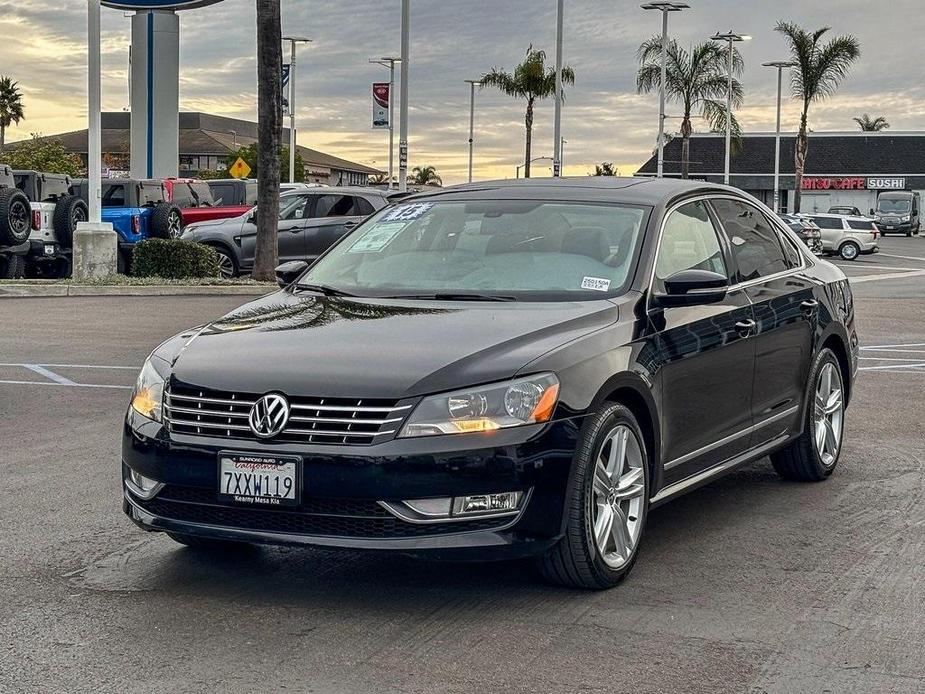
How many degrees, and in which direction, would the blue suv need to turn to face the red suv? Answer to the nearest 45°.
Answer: approximately 90° to its right

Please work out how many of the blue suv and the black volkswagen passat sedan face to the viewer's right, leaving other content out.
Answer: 0

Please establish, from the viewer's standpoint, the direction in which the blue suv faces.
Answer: facing away from the viewer and to the left of the viewer

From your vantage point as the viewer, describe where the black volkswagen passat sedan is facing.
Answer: facing the viewer and to the left of the viewer

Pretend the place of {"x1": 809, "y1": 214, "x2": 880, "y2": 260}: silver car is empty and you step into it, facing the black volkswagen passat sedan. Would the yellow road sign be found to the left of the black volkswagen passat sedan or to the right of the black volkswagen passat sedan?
right

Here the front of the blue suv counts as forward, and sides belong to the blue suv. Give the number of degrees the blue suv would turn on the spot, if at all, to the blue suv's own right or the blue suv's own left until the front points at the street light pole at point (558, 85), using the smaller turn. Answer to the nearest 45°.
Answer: approximately 90° to the blue suv's own right

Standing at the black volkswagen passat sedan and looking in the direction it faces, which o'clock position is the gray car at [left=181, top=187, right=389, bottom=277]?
The gray car is roughly at 4 o'clock from the black volkswagen passat sedan.

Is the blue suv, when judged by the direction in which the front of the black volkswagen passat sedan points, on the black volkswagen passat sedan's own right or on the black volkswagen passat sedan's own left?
on the black volkswagen passat sedan's own right

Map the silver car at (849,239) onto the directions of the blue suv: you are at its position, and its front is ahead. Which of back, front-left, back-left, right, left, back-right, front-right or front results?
right
